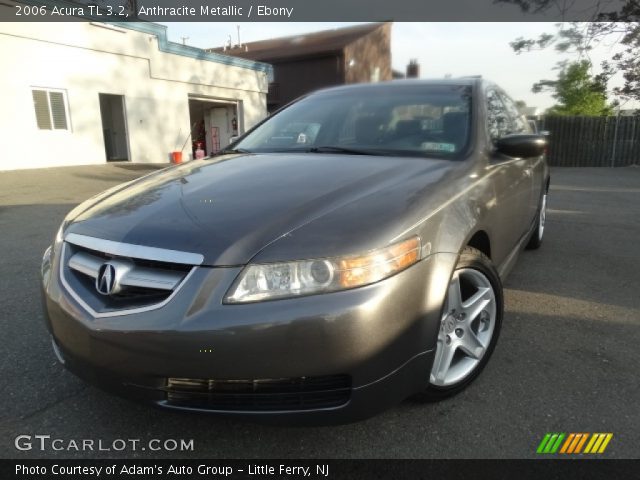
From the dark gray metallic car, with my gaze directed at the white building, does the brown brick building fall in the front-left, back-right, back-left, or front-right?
front-right

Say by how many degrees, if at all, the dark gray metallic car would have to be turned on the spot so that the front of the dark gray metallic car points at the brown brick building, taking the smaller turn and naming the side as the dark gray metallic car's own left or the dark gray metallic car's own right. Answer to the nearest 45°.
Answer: approximately 135° to the dark gray metallic car's own right

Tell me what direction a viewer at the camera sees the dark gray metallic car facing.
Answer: facing the viewer and to the left of the viewer

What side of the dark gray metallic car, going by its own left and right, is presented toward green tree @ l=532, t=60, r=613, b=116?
back

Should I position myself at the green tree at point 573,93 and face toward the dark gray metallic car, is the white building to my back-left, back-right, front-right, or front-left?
front-right

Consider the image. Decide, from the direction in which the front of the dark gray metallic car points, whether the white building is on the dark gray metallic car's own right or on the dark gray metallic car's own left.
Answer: on the dark gray metallic car's own right
